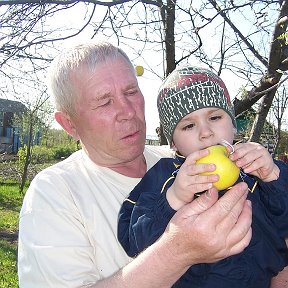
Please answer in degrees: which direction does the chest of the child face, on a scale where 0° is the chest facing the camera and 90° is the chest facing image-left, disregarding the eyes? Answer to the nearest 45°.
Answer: approximately 0°

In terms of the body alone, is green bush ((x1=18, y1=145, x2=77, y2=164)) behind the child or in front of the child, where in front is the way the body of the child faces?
behind

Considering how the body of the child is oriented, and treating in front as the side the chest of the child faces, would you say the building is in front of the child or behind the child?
behind
